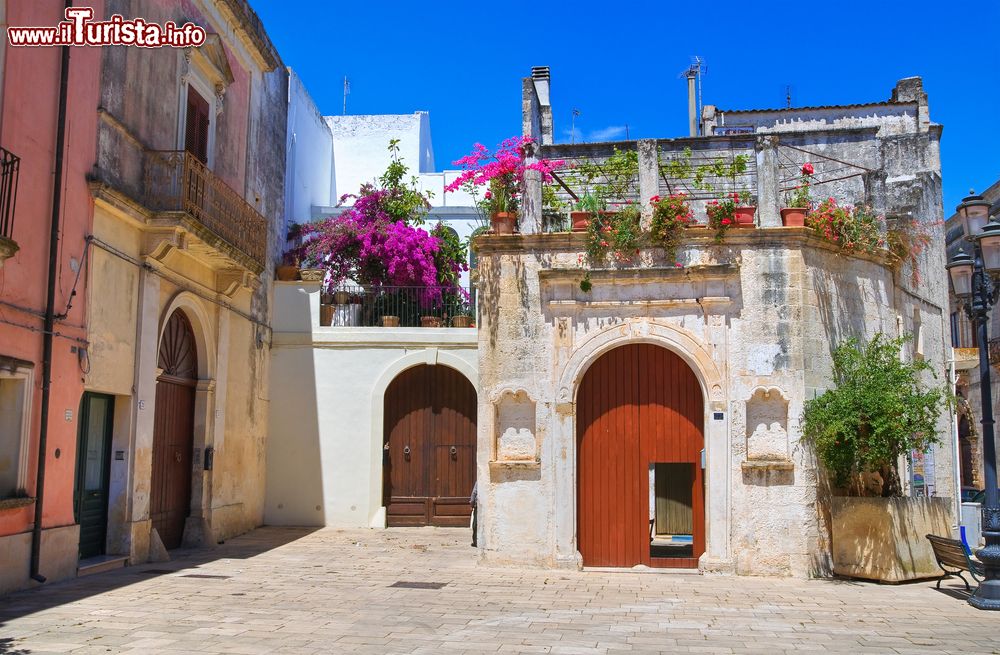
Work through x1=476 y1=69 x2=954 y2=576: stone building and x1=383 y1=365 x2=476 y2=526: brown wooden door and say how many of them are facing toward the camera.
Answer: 2

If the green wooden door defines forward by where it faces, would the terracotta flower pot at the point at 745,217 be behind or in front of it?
in front

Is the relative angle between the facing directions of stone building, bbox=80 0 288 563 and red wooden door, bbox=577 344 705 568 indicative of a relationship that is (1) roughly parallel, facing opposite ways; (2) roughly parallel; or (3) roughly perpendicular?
roughly perpendicular

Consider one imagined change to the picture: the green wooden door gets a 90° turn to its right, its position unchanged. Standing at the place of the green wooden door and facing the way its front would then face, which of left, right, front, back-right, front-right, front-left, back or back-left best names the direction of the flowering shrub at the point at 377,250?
back

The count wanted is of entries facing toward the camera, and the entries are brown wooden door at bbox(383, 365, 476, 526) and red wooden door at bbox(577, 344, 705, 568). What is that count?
2

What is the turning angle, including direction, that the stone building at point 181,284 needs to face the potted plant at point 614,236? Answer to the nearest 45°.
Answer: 0° — it already faces it

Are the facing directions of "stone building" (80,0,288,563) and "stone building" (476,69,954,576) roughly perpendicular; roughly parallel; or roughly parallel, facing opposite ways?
roughly perpendicular

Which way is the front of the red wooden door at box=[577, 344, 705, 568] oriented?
toward the camera

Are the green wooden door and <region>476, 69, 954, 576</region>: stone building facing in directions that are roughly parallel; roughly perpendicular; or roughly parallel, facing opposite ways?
roughly perpendicular

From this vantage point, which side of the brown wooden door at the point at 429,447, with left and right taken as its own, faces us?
front

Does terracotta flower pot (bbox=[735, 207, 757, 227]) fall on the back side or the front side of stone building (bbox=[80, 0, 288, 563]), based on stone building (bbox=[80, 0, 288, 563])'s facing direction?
on the front side
